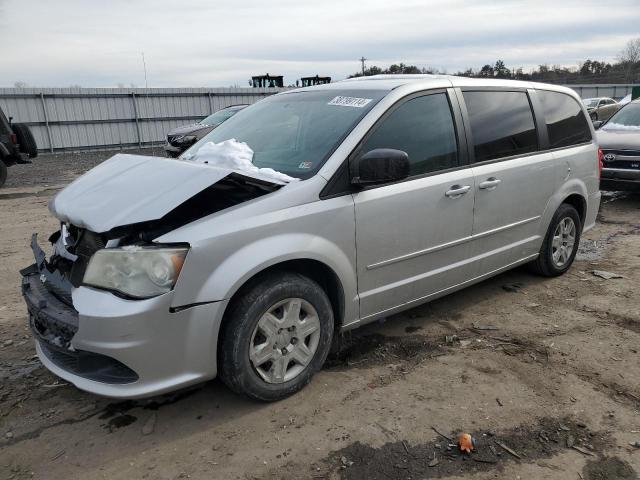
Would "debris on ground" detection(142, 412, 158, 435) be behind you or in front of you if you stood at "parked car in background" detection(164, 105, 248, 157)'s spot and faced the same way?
in front

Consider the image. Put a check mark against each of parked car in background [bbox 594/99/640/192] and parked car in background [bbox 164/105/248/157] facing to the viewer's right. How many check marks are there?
0

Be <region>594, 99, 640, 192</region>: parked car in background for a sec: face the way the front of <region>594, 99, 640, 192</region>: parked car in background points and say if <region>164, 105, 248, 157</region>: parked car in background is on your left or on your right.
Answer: on your right

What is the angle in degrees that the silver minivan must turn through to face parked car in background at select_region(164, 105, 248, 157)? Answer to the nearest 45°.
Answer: approximately 135° to its right

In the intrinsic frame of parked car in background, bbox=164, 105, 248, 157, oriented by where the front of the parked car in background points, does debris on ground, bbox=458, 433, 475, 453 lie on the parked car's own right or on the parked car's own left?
on the parked car's own left

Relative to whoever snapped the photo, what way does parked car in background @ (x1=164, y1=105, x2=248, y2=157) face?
facing the viewer and to the left of the viewer

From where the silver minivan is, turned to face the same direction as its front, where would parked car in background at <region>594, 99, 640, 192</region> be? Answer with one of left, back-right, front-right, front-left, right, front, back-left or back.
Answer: back

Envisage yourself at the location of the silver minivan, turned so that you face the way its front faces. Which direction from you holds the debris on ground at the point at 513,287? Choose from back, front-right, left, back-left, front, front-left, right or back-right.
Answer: back

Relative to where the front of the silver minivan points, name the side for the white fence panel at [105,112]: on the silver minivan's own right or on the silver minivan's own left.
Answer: on the silver minivan's own right

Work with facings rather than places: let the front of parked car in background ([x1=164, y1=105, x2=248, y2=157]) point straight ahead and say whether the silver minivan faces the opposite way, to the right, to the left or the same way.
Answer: the same way

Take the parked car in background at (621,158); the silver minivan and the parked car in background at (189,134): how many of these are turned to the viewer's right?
0

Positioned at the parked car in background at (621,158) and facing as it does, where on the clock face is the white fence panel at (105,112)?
The white fence panel is roughly at 2 o'clock from the parked car in background.

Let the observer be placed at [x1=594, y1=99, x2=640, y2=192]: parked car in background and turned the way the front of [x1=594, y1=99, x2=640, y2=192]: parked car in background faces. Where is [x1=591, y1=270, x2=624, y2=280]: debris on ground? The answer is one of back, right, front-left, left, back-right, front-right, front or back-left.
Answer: front-left
